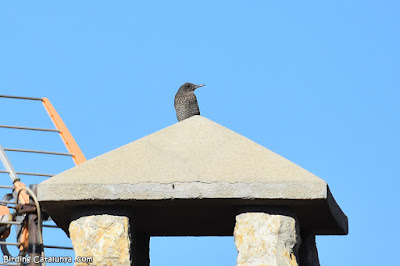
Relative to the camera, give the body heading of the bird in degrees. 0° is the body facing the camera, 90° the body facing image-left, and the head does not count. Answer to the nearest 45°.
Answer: approximately 315°

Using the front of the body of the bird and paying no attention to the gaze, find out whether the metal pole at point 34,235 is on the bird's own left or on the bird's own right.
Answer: on the bird's own right

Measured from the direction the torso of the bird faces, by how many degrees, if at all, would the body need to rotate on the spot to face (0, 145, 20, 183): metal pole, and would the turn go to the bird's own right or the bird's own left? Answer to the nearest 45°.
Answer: approximately 90° to the bird's own right

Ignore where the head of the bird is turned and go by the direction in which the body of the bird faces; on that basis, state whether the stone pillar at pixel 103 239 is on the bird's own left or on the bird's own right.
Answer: on the bird's own right

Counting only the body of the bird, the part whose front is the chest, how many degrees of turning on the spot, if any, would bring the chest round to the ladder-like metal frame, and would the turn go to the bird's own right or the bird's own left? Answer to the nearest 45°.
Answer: approximately 90° to the bird's own right
